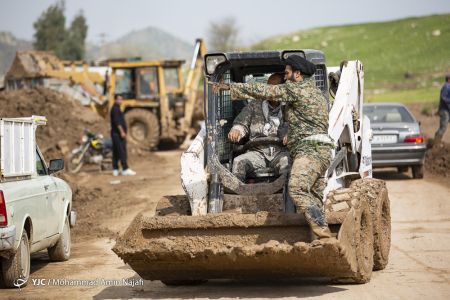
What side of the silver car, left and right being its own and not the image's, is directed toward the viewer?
back

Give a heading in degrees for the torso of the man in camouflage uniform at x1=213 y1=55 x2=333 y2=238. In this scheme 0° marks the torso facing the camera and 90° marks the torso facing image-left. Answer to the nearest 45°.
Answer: approximately 90°

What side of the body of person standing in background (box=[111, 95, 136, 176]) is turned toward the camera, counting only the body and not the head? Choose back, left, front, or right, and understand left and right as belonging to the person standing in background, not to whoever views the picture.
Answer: right

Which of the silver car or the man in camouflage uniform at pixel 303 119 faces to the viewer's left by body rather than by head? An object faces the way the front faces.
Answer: the man in camouflage uniform

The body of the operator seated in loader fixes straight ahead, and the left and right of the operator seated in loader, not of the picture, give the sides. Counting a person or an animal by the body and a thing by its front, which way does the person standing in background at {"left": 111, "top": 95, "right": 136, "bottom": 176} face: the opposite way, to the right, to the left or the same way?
to the left

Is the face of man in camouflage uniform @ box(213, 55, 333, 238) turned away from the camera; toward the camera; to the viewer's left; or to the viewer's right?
to the viewer's left

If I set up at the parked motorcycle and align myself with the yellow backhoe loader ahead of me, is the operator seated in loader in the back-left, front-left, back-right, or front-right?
back-right
